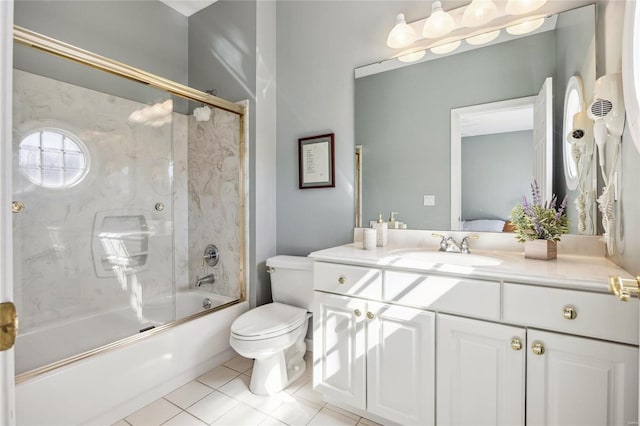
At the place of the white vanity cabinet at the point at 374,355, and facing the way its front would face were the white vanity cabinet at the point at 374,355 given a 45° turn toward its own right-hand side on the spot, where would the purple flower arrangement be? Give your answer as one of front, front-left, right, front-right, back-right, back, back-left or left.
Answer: back

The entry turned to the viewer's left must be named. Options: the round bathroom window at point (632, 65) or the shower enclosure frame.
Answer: the round bathroom window

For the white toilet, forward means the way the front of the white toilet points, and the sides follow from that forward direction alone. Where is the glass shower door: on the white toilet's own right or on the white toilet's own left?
on the white toilet's own right

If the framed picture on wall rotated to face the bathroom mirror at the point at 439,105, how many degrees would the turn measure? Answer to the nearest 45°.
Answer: approximately 90° to its left

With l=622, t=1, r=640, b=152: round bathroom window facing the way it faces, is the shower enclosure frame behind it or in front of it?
in front

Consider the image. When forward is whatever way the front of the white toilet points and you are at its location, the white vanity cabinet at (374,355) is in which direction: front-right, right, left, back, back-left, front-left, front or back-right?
left

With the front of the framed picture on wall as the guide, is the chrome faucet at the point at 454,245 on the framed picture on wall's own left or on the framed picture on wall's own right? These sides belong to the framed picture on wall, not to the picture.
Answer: on the framed picture on wall's own left

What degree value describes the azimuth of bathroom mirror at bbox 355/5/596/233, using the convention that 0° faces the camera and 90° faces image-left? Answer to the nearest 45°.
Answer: approximately 45°

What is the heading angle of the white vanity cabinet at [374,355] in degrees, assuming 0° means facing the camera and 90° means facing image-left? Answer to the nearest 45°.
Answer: approximately 45°

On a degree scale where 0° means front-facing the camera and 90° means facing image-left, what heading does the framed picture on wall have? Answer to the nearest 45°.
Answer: approximately 45°

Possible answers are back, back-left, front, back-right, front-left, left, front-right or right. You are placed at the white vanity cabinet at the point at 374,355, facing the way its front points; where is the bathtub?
front-right
